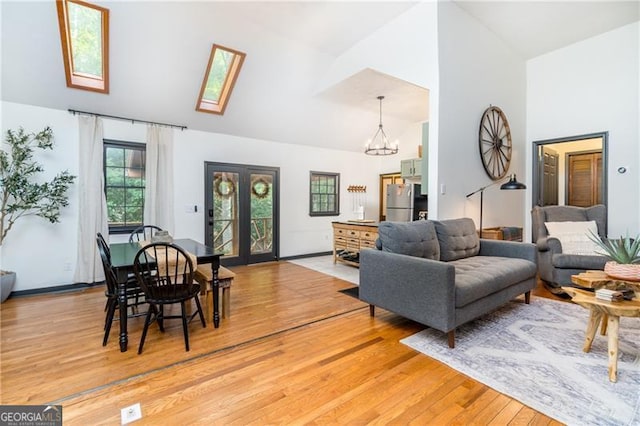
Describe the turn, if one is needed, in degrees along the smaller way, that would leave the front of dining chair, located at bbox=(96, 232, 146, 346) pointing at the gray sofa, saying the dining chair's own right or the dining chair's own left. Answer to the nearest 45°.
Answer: approximately 45° to the dining chair's own right

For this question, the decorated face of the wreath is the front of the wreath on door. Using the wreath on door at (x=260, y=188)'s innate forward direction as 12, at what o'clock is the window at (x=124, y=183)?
The window is roughly at 2 o'clock from the wreath on door.

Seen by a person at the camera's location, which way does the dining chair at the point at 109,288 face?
facing to the right of the viewer

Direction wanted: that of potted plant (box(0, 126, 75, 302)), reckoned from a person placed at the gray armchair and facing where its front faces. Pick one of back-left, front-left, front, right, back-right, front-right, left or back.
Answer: right

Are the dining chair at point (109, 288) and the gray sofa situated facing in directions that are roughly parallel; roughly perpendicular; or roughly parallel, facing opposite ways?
roughly perpendicular

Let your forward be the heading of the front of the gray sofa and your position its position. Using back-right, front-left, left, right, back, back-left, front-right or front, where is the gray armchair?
left

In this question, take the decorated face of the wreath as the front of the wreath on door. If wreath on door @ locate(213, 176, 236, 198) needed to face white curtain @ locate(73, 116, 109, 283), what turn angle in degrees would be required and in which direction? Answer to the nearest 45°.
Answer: approximately 45° to its right

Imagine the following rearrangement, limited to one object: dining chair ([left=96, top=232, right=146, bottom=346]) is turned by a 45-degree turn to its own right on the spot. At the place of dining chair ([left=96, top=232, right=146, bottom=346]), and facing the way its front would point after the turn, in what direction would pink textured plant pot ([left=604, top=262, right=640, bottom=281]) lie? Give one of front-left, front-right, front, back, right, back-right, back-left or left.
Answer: front

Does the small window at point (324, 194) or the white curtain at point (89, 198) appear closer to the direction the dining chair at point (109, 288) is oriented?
the small window

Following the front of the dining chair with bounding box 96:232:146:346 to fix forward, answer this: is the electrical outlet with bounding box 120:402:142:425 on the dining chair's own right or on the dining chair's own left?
on the dining chair's own right

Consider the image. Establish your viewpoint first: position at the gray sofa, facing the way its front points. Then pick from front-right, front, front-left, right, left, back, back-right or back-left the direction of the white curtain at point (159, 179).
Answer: back-right

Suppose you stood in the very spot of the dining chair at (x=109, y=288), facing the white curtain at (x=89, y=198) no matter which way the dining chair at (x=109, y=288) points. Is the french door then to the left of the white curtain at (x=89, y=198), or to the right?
right

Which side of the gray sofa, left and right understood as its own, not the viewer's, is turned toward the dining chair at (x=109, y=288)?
right

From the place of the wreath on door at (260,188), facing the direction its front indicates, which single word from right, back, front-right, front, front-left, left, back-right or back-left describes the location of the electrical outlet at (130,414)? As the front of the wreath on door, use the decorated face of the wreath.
front

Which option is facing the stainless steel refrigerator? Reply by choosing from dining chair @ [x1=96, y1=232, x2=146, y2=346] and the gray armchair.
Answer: the dining chair

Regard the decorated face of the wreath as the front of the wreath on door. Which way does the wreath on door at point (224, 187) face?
toward the camera

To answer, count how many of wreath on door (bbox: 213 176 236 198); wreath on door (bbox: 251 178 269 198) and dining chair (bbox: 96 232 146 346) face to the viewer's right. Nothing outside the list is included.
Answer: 1

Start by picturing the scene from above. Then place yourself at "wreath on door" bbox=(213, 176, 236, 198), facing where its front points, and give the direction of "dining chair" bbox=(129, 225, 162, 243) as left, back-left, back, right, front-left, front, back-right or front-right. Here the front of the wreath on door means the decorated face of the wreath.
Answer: front-right

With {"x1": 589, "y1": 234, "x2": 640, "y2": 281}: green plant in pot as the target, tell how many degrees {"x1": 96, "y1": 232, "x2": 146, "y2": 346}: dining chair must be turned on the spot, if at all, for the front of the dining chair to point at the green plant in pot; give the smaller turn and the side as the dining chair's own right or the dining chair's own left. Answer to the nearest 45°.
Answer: approximately 45° to the dining chair's own right
